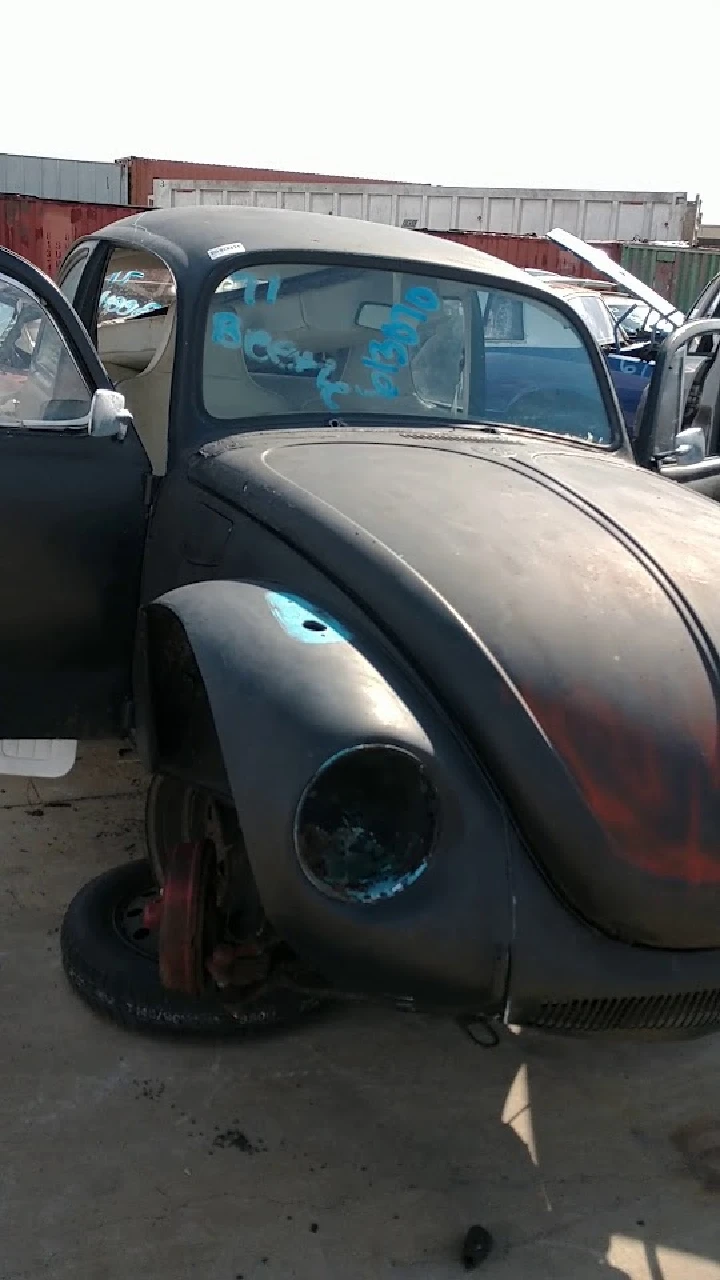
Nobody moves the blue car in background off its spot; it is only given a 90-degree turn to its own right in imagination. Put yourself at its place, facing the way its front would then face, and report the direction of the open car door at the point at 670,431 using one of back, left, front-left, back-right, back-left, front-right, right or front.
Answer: front

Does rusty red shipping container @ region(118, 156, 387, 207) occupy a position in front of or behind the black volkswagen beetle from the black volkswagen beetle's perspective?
behind

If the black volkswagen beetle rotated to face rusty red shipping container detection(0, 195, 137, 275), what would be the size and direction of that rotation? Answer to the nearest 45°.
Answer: approximately 135° to its left

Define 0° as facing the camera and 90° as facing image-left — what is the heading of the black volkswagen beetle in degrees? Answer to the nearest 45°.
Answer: approximately 315°

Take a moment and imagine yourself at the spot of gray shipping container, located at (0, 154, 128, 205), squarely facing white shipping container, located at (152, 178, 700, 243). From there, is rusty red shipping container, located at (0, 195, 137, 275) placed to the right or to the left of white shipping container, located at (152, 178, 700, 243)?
right

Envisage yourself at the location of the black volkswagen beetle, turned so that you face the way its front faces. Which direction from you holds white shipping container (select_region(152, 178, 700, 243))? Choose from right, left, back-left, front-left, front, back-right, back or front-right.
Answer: back-left

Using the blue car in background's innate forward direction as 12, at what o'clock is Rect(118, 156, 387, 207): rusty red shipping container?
The rusty red shipping container is roughly at 8 o'clock from the blue car in background.

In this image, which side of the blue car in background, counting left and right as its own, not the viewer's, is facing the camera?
right

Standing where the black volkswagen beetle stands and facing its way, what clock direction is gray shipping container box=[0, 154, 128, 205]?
The gray shipping container is roughly at 7 o'clock from the black volkswagen beetle.
